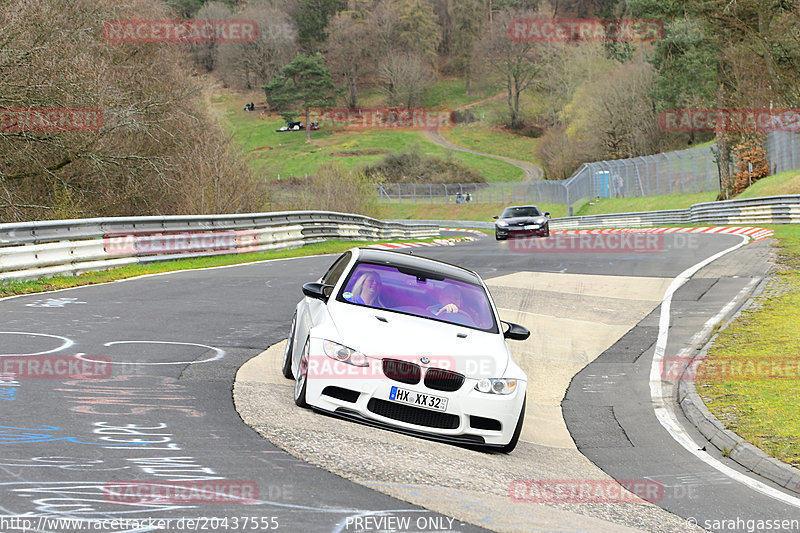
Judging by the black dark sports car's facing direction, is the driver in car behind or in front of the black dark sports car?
in front

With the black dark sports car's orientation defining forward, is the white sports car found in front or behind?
in front

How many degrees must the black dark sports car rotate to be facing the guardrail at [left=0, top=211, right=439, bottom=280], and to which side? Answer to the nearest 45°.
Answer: approximately 45° to its right

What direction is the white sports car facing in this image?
toward the camera

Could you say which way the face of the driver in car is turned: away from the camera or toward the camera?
toward the camera

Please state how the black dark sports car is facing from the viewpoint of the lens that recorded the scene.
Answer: facing the viewer

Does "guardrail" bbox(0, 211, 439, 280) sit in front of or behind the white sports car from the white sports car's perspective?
behind

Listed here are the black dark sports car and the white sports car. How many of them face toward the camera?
2

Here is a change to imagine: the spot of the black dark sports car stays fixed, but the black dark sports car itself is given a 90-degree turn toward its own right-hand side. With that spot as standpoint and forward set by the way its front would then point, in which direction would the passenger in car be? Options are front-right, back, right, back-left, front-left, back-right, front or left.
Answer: left

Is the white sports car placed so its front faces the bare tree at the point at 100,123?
no

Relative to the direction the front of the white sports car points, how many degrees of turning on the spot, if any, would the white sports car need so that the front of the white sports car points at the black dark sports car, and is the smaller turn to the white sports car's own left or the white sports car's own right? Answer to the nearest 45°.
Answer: approximately 180°

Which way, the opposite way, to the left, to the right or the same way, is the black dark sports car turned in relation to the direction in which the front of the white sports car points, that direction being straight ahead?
the same way

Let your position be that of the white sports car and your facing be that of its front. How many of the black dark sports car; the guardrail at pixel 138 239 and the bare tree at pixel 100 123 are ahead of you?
0
